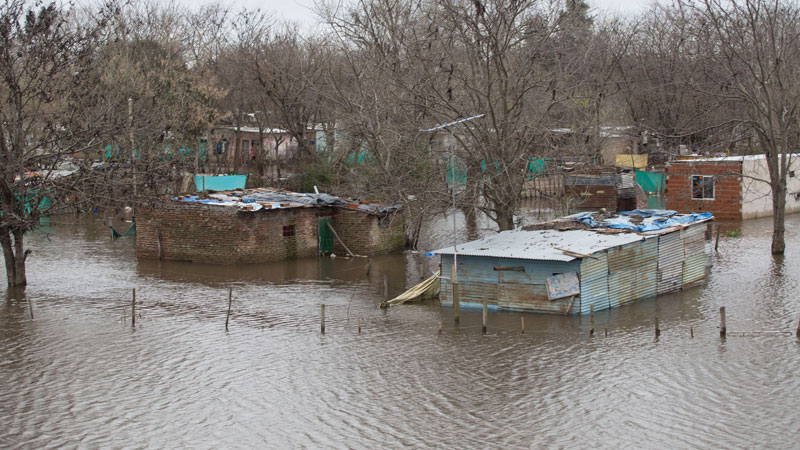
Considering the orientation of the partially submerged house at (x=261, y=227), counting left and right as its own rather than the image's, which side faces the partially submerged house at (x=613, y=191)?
left

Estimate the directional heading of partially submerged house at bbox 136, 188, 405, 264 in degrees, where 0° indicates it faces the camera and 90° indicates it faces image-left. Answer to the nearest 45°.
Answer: approximately 315°

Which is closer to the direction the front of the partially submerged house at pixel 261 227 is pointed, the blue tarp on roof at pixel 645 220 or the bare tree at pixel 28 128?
the blue tarp on roof

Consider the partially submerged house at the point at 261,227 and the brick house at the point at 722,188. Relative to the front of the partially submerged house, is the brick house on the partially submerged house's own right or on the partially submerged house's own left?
on the partially submerged house's own left

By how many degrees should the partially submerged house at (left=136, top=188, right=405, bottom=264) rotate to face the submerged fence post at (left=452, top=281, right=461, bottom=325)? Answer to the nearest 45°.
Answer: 0° — it already faces it

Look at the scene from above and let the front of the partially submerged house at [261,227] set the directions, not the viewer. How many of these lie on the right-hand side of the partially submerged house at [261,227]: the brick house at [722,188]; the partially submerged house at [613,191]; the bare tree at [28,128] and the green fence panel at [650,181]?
1

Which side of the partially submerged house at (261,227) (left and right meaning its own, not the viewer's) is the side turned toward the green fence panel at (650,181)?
left

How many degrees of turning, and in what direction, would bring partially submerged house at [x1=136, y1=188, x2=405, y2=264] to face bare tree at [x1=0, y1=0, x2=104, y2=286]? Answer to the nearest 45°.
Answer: approximately 90° to its right
